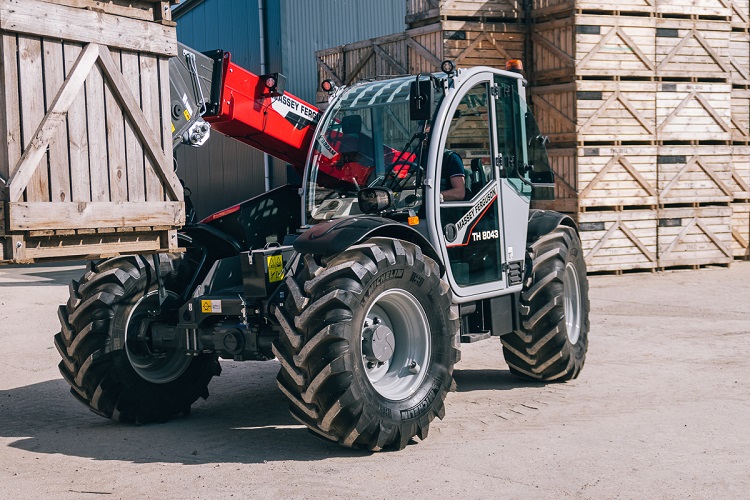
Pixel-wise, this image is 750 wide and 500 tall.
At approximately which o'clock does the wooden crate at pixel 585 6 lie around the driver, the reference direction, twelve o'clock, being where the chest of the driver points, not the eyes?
The wooden crate is roughly at 5 o'clock from the driver.

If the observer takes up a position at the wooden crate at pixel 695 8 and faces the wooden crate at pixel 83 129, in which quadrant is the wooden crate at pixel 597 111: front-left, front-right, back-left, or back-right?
front-right

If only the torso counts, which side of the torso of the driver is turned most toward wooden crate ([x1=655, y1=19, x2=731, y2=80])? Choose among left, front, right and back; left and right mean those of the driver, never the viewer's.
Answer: back

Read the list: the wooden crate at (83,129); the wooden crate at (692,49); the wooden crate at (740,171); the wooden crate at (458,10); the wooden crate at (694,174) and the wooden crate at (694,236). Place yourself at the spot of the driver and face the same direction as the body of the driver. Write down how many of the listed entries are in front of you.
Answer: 1

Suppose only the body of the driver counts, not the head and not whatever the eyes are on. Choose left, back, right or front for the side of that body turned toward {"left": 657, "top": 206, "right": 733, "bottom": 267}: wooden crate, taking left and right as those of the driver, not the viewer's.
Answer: back

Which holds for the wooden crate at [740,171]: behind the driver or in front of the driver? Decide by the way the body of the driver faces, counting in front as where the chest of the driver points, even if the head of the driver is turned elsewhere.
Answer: behind

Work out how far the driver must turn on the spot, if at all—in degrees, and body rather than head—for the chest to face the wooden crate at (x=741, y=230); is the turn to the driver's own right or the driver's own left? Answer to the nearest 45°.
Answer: approximately 180°

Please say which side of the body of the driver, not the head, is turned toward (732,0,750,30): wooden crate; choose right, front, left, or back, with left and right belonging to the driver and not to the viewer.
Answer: back

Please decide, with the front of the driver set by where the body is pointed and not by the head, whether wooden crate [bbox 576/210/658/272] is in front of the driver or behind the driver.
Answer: behind

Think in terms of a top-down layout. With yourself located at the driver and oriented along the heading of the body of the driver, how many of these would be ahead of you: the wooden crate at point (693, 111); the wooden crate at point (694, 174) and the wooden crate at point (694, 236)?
0

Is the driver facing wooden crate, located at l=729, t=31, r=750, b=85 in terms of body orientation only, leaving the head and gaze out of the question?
no

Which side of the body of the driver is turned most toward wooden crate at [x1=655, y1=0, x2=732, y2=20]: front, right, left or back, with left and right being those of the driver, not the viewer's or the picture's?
back

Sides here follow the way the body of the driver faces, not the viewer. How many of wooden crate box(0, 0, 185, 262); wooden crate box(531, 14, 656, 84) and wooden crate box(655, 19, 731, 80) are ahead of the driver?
1

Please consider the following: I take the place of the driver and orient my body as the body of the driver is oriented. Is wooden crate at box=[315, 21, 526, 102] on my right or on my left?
on my right

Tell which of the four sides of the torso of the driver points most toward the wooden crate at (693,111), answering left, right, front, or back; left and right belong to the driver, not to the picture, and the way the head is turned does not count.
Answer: back

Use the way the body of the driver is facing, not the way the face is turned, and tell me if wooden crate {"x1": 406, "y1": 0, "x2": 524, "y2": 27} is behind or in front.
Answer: behind

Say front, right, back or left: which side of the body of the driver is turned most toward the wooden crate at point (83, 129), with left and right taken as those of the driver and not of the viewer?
front

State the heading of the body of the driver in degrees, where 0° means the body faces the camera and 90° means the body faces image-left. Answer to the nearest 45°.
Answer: approximately 45°
